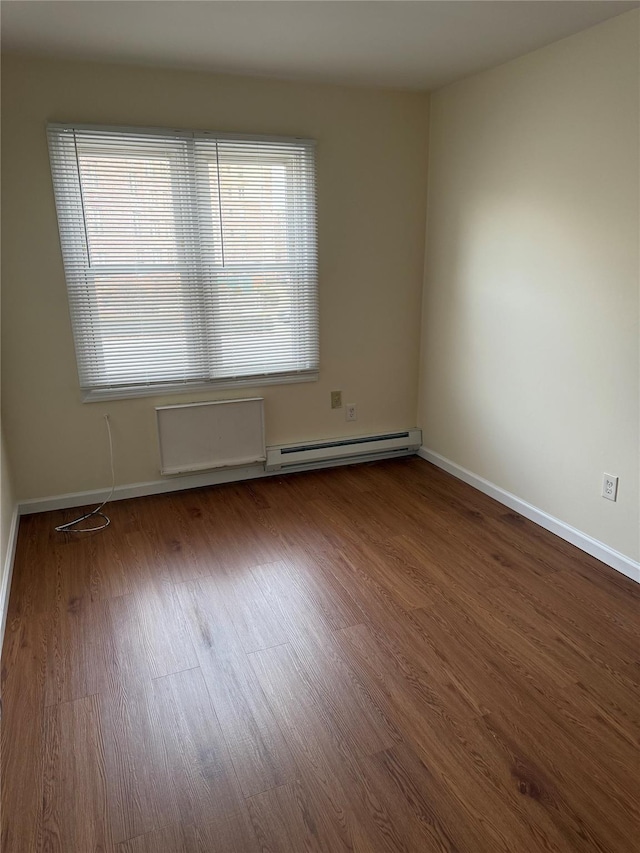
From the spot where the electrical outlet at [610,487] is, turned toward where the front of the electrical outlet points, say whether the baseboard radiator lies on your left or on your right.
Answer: on your right

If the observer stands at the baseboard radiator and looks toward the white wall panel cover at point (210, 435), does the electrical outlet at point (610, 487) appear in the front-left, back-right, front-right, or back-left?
back-left

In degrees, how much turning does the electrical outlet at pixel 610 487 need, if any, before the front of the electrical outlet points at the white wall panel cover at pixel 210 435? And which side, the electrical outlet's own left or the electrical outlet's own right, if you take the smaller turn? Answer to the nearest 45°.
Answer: approximately 45° to the electrical outlet's own right

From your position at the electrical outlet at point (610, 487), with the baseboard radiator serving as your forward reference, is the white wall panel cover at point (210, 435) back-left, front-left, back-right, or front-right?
front-left
